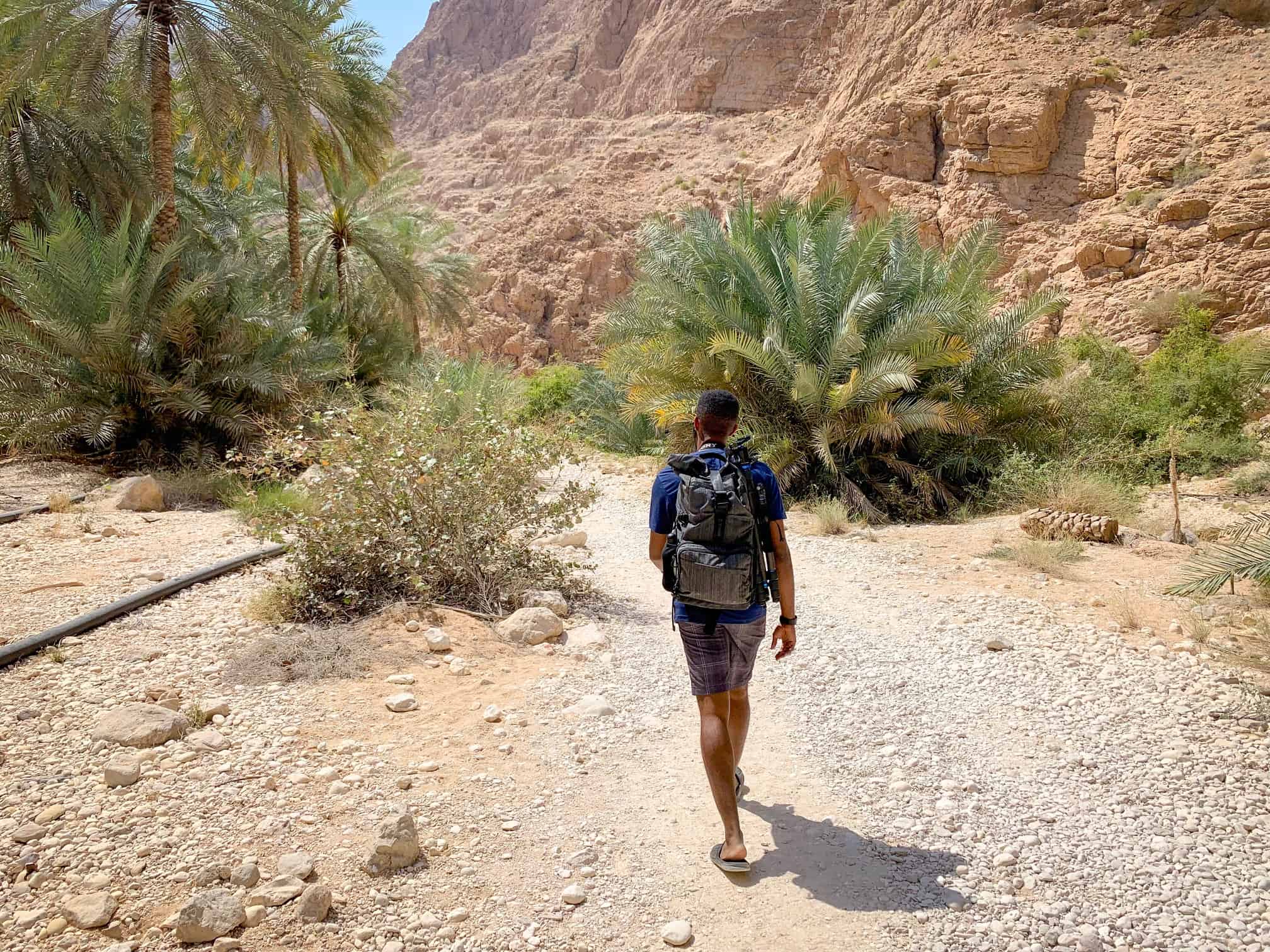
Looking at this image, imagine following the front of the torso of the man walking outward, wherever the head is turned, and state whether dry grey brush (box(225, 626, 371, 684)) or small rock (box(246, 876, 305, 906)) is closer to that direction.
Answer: the dry grey brush

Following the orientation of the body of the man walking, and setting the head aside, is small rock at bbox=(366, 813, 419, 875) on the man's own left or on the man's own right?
on the man's own left

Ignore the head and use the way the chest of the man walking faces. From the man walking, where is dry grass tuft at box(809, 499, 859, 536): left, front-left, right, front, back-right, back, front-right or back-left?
front

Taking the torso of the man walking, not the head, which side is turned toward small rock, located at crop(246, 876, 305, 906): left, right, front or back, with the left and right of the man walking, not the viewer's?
left

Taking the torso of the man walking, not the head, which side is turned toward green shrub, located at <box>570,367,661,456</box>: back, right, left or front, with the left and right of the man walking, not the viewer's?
front

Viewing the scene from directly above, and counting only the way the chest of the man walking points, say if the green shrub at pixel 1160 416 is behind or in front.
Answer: in front

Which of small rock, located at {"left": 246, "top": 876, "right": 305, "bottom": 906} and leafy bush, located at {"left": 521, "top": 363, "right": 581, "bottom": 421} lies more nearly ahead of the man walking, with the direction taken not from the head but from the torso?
the leafy bush

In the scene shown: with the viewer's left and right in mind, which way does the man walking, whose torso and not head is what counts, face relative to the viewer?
facing away from the viewer

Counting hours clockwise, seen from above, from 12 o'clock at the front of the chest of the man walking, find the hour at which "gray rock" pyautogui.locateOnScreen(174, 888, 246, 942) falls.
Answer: The gray rock is roughly at 8 o'clock from the man walking.

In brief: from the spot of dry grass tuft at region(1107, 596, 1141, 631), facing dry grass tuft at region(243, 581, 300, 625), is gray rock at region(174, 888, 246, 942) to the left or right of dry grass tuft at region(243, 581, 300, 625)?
left

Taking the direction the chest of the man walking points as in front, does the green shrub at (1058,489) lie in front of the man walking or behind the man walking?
in front

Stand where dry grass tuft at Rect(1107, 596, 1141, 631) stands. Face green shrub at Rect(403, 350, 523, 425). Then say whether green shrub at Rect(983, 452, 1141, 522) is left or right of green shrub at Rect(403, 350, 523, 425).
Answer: right

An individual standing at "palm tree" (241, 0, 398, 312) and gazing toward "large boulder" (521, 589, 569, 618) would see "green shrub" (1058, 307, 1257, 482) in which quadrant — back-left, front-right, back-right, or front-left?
front-left

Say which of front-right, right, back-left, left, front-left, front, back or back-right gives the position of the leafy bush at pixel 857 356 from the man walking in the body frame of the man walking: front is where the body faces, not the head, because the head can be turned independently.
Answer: front

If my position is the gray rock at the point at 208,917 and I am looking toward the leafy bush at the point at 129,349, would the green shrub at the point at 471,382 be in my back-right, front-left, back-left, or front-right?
front-right

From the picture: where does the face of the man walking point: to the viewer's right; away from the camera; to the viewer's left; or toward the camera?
away from the camera
